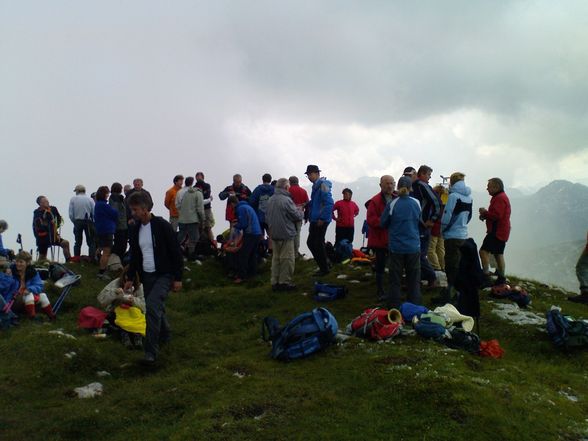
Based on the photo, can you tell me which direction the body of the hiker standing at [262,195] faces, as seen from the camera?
away from the camera

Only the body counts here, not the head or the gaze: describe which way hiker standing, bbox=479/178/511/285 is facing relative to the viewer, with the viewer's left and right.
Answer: facing to the left of the viewer

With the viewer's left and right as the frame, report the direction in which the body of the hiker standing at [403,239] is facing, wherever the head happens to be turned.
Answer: facing away from the viewer

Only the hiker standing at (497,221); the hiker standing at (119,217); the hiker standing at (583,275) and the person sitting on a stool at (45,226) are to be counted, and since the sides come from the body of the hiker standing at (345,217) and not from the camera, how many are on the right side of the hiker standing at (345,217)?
2

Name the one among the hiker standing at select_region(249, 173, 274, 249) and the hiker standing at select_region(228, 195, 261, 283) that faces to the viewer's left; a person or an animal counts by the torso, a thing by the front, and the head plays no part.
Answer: the hiker standing at select_region(228, 195, 261, 283)

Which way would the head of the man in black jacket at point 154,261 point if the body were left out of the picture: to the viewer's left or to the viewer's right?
to the viewer's left

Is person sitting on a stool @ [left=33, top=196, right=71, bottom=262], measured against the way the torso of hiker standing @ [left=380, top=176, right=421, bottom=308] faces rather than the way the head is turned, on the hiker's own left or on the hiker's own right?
on the hiker's own left

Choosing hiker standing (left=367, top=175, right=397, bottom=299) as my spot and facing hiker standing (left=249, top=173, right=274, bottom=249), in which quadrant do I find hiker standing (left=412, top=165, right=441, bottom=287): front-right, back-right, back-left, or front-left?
back-right

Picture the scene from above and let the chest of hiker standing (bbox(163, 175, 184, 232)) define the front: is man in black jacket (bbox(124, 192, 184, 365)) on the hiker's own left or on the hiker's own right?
on the hiker's own right

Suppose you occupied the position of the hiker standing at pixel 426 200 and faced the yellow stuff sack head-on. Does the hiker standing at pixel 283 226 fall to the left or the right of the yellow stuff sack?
right
